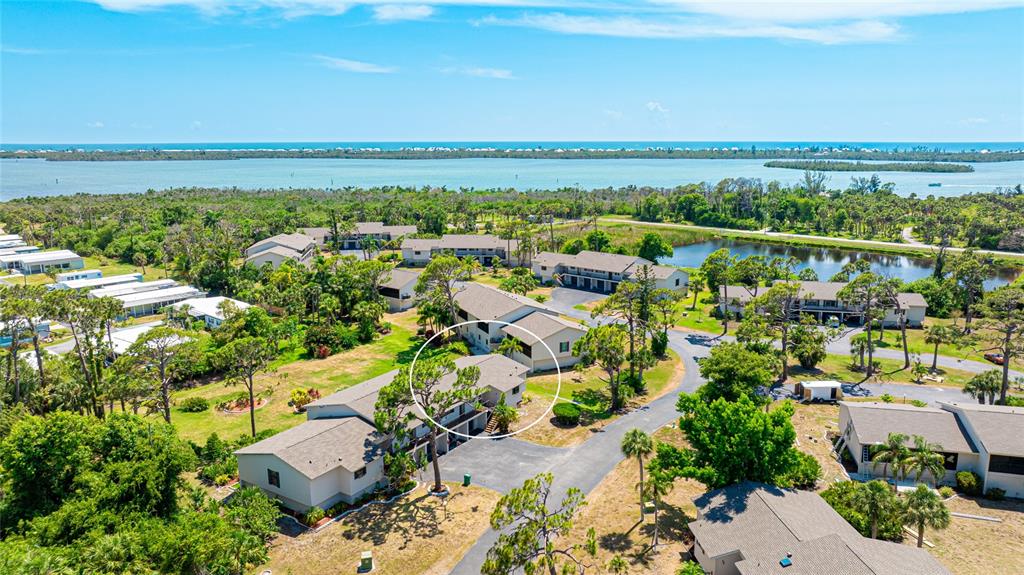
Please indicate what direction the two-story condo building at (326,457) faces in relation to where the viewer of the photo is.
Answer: facing the viewer and to the right of the viewer

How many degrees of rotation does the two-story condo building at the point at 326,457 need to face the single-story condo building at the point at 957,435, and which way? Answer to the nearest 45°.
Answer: approximately 45° to its left

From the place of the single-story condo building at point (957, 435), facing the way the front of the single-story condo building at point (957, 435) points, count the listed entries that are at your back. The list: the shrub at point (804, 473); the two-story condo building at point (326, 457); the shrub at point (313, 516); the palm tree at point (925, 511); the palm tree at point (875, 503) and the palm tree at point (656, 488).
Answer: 0

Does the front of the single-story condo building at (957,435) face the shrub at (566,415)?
no

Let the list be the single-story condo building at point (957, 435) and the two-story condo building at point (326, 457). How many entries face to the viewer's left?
0

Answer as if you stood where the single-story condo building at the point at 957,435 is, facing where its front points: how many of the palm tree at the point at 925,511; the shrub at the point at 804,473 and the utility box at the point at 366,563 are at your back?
0

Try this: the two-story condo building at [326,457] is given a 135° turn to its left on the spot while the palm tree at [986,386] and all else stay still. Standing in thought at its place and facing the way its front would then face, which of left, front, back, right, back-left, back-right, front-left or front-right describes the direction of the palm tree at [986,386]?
right

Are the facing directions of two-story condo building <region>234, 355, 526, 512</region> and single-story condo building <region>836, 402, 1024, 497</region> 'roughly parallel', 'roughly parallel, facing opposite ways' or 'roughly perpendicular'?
roughly perpendicular

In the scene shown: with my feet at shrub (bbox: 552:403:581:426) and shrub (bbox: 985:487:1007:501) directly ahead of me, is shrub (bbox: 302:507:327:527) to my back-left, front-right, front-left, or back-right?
back-right

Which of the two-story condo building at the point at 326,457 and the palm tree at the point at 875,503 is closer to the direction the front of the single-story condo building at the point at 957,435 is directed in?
the palm tree

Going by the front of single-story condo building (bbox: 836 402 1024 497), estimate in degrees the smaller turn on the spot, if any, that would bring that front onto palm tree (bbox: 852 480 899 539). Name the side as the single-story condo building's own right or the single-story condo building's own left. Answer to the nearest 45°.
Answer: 0° — it already faces it

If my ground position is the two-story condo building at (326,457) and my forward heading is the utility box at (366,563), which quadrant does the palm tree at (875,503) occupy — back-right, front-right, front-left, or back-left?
front-left

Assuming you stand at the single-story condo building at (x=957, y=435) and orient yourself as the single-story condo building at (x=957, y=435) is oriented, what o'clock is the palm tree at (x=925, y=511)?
The palm tree is roughly at 12 o'clock from the single-story condo building.

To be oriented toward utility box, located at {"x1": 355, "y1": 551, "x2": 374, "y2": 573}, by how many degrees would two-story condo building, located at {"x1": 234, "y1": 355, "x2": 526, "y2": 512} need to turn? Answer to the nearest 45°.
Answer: approximately 45° to its right
